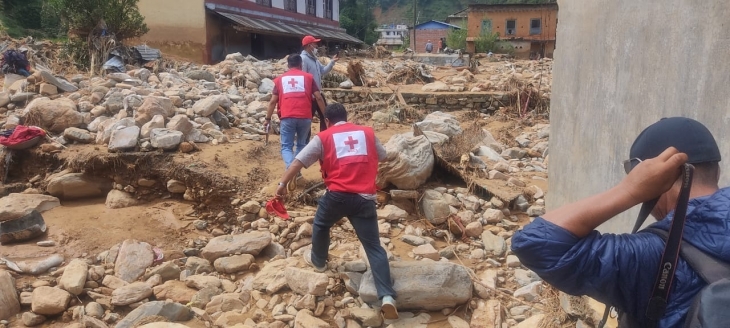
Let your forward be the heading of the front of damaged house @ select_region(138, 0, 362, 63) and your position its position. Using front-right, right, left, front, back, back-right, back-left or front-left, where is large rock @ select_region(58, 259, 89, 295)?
front-right

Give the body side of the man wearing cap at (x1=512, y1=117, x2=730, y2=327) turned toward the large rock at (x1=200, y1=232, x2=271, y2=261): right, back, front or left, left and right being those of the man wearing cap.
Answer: front

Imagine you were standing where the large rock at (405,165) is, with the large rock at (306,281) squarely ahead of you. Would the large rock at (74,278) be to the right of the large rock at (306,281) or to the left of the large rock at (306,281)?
right

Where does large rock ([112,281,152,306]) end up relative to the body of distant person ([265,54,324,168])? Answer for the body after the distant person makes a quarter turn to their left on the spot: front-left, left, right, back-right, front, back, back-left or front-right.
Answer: front-left

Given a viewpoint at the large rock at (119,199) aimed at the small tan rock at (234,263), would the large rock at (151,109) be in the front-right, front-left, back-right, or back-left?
back-left

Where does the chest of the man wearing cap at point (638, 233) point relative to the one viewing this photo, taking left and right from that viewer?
facing away from the viewer and to the left of the viewer

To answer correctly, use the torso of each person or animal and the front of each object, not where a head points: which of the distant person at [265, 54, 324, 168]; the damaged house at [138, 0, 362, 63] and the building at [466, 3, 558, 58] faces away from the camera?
the distant person

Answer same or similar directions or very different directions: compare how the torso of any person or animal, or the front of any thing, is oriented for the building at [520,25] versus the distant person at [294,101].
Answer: very different directions

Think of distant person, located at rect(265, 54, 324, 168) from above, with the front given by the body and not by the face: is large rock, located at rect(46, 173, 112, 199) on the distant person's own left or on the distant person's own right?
on the distant person's own left

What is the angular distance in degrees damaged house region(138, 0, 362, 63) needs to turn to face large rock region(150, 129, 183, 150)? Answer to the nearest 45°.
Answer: approximately 45° to its right

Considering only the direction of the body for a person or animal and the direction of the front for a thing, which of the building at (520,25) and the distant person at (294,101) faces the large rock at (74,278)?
the building

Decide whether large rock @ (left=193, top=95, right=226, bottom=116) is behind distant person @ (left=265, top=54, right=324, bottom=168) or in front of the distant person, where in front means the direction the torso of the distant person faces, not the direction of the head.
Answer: in front

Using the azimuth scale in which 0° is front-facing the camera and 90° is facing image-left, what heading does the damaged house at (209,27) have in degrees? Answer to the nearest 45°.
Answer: approximately 315°

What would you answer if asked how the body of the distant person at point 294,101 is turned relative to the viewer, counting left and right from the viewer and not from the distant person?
facing away from the viewer

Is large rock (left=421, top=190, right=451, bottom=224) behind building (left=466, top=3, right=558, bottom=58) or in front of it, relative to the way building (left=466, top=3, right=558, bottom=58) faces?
in front

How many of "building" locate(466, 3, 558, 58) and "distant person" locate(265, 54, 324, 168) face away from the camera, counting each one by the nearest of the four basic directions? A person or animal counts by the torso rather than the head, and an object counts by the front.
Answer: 1
